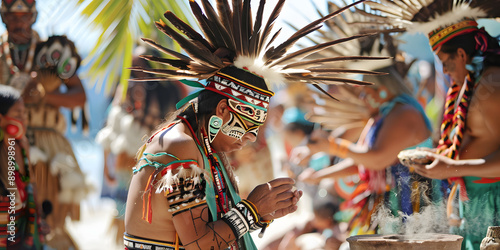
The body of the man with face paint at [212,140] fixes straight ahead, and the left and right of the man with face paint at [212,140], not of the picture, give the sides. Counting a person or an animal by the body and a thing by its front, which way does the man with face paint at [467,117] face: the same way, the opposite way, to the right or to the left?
the opposite way

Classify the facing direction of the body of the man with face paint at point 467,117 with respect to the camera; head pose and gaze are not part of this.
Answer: to the viewer's left

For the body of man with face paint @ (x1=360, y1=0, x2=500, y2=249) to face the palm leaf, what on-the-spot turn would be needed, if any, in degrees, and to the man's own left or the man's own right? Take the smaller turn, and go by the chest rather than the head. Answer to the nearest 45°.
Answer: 0° — they already face it

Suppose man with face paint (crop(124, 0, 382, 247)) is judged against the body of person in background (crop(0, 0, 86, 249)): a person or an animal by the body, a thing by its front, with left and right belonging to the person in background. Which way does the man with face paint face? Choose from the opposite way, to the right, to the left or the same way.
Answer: to the left

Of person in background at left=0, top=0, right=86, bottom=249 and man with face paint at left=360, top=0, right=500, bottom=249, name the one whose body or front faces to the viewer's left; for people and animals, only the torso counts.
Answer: the man with face paint

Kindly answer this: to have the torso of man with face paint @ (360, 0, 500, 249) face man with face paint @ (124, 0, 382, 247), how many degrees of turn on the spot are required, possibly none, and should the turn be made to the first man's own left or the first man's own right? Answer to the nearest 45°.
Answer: approximately 45° to the first man's own left

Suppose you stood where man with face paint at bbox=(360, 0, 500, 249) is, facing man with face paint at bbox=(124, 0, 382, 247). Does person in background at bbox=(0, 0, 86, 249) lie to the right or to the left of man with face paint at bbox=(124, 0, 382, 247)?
right

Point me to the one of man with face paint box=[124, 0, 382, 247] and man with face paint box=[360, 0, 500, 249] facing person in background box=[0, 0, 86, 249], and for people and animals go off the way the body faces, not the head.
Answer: man with face paint box=[360, 0, 500, 249]

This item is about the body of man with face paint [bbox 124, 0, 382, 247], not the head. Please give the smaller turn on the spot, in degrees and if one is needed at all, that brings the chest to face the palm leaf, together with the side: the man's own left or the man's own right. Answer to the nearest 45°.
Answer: approximately 135° to the man's own left

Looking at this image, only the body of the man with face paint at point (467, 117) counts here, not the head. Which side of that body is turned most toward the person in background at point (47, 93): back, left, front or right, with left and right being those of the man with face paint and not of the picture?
front

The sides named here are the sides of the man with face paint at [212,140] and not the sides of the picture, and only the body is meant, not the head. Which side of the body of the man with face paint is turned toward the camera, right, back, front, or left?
right
